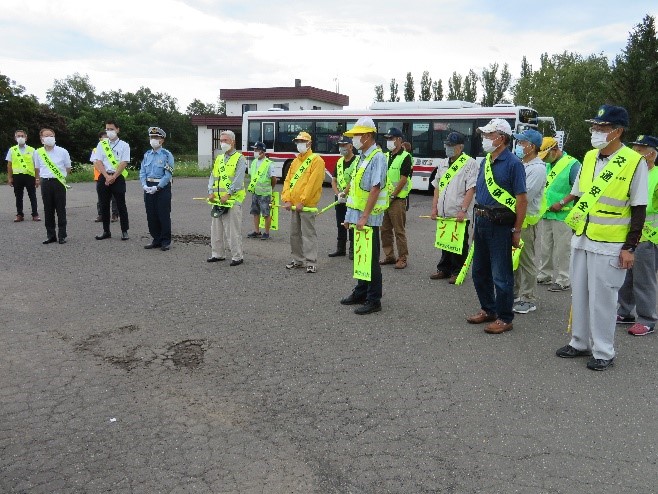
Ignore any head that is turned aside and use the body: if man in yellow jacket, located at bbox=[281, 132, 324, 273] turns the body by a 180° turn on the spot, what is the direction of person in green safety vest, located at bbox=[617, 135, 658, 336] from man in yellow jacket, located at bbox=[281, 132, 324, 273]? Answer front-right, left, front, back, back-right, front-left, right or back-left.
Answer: right

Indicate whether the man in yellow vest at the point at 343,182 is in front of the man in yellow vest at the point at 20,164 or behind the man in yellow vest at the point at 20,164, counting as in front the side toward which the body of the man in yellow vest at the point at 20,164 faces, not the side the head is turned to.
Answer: in front

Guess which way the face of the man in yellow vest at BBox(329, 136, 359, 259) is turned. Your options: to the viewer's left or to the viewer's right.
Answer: to the viewer's left

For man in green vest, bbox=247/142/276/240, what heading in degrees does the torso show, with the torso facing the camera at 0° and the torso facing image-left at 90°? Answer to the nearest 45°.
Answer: approximately 45°

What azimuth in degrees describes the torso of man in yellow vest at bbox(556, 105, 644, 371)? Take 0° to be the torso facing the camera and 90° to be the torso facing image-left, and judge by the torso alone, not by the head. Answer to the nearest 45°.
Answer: approximately 45°

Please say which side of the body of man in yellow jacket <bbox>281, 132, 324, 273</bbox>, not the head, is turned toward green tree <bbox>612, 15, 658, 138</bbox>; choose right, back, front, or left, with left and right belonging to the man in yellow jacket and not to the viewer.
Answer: back

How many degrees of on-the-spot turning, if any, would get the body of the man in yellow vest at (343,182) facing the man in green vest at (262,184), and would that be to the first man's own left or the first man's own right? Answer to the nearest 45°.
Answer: approximately 90° to the first man's own right

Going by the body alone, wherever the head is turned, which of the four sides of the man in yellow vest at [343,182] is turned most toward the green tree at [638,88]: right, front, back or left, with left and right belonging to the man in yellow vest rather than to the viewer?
back

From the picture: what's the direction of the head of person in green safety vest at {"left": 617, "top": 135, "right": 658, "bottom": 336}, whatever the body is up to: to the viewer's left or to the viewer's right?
to the viewer's left

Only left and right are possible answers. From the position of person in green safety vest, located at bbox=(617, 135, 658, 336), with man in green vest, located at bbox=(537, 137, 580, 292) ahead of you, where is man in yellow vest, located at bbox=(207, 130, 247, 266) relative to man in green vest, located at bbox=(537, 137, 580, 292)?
left

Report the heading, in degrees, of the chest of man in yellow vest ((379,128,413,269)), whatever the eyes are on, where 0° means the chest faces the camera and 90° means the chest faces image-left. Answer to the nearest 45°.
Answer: approximately 45°

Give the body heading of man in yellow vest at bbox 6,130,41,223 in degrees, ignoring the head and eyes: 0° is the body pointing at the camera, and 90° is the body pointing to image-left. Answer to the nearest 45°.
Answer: approximately 0°
